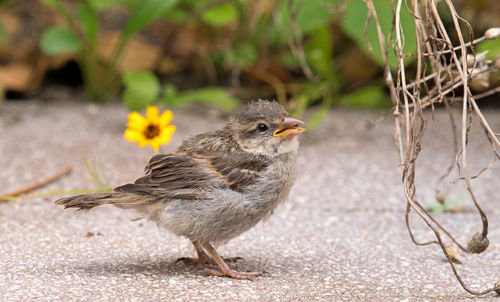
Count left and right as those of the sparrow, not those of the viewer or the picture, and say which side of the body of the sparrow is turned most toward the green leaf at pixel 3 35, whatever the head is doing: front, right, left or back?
left

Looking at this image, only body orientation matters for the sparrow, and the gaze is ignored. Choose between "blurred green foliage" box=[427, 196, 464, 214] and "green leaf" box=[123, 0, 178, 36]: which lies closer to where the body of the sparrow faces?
the blurred green foliage

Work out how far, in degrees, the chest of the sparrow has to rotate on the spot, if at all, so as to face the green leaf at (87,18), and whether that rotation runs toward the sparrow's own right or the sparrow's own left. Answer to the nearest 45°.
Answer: approximately 90° to the sparrow's own left

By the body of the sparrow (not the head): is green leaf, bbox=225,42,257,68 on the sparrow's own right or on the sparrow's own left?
on the sparrow's own left

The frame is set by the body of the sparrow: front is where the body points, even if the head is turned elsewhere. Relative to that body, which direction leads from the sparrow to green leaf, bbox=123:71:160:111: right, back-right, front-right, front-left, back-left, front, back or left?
left

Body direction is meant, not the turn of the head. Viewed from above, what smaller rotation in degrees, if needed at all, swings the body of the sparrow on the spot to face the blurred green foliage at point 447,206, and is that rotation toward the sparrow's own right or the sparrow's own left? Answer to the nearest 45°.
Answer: approximately 45° to the sparrow's own left

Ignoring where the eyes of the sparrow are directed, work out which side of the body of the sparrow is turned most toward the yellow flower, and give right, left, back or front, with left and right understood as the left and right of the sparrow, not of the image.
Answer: left

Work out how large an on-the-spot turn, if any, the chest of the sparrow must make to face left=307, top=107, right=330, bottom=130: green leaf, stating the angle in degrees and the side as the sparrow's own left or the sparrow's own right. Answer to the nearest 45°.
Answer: approximately 45° to the sparrow's own left

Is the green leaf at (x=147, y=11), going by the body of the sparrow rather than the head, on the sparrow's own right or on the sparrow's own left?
on the sparrow's own left

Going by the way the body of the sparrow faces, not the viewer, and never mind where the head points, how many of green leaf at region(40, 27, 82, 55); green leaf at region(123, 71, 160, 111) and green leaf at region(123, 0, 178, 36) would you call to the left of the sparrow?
3

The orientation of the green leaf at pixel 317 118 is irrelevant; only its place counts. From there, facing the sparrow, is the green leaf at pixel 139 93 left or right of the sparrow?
right

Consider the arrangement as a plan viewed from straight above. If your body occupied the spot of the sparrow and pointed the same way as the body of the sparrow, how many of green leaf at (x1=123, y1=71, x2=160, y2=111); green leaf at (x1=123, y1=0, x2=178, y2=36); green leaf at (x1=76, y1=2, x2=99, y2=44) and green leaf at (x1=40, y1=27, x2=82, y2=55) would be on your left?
4

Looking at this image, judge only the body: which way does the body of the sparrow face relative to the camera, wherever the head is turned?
to the viewer's right
